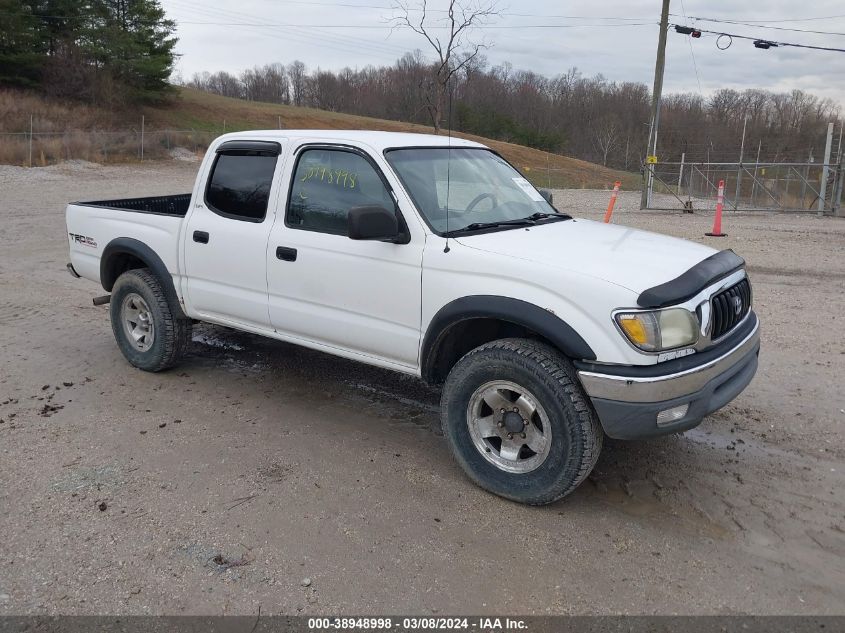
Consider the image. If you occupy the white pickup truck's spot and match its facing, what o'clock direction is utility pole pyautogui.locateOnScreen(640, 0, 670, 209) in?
The utility pole is roughly at 8 o'clock from the white pickup truck.

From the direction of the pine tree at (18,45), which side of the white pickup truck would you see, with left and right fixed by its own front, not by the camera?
back

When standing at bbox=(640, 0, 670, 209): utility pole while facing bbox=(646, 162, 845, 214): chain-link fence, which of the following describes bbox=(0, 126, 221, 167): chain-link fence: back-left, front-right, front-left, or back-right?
back-left

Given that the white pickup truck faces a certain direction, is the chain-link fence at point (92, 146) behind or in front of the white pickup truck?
behind

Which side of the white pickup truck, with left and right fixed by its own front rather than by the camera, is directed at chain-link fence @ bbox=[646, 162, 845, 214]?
left

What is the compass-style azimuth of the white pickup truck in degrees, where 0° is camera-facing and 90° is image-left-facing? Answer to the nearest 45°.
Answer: approximately 315°
